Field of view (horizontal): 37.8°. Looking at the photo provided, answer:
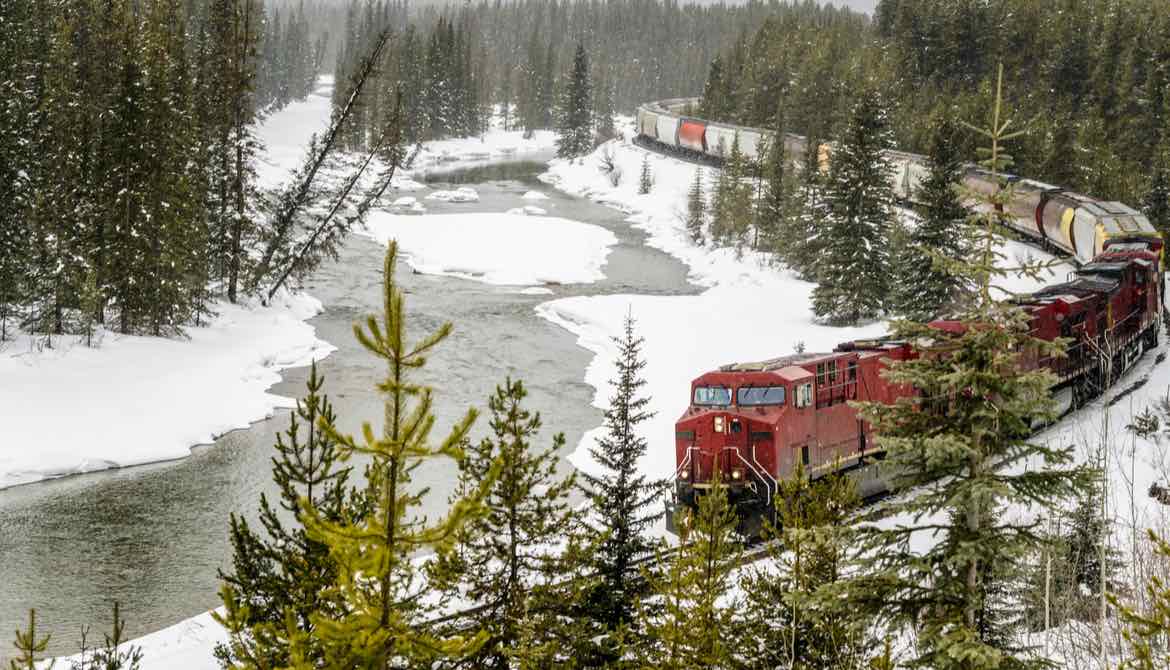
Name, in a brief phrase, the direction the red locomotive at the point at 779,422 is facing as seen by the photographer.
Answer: facing the viewer and to the left of the viewer

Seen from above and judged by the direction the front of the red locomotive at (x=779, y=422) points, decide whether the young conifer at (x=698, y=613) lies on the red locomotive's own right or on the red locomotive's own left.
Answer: on the red locomotive's own left

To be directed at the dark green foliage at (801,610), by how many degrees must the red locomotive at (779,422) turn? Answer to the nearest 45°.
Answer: approximately 45° to its left

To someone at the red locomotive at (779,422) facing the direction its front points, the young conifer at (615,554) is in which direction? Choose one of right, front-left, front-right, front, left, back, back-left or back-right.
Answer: front-left

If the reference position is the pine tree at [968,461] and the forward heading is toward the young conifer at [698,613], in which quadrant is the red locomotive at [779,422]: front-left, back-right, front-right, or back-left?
front-right

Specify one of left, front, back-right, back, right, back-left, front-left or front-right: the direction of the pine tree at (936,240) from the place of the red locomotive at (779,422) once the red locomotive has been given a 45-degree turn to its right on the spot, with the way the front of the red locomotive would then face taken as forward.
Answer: right
